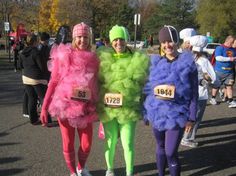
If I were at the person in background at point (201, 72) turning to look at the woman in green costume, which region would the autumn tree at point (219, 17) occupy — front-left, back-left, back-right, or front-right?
back-right

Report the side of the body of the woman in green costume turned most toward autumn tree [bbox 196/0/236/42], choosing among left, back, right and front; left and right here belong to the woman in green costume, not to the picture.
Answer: back

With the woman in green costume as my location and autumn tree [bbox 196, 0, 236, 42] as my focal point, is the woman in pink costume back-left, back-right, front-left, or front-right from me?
back-left

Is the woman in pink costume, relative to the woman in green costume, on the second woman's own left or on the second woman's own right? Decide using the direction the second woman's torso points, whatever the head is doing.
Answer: on the second woman's own right

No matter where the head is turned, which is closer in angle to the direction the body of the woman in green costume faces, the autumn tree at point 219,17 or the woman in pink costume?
the woman in pink costume

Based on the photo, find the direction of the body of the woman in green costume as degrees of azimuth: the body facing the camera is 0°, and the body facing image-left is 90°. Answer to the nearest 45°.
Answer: approximately 0°
